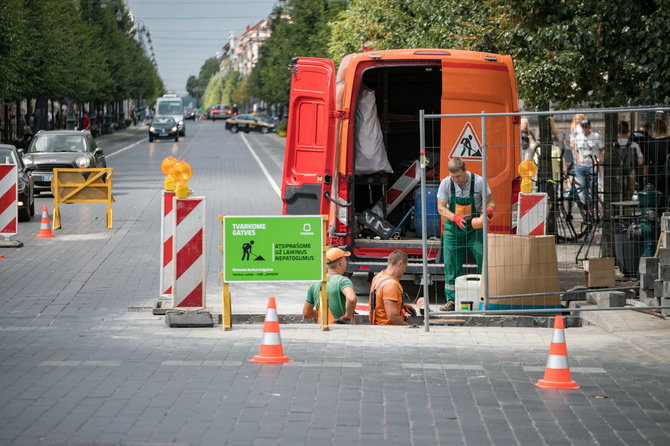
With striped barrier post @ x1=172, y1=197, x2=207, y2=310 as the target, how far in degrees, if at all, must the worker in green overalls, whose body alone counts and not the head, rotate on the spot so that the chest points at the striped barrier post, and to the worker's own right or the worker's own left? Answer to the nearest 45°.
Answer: approximately 45° to the worker's own right

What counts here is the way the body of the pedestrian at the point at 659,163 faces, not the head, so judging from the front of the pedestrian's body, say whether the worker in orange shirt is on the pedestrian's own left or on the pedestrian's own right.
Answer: on the pedestrian's own left

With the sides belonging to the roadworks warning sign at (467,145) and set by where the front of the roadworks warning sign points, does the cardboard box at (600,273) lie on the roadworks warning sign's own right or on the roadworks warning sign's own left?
on the roadworks warning sign's own left

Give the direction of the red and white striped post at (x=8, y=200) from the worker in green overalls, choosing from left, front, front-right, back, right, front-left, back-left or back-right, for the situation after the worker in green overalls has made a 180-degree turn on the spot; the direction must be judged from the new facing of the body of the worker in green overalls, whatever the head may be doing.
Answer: front-left

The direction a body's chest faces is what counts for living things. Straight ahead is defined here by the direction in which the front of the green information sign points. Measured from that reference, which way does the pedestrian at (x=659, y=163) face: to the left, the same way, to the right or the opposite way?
the opposite way

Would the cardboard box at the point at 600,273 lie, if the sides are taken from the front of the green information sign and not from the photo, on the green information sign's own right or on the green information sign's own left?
on the green information sign's own left

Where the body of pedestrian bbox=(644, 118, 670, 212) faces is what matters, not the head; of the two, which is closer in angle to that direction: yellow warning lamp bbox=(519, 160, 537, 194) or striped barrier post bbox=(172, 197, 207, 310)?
the yellow warning lamp

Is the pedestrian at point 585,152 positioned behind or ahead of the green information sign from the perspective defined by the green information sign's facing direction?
behind

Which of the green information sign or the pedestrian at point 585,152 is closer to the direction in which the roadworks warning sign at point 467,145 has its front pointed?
the green information sign

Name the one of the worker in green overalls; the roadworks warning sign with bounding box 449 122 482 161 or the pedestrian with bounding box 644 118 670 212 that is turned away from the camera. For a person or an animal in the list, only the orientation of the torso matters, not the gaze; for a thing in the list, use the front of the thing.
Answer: the pedestrian

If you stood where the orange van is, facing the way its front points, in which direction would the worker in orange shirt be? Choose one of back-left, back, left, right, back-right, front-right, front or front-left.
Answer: back

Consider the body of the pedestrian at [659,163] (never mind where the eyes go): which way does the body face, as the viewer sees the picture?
away from the camera

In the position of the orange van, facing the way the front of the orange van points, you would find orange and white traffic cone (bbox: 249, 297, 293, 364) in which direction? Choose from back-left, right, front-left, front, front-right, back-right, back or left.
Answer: back

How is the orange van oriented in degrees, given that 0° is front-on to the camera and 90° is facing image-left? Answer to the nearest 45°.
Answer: approximately 180°
